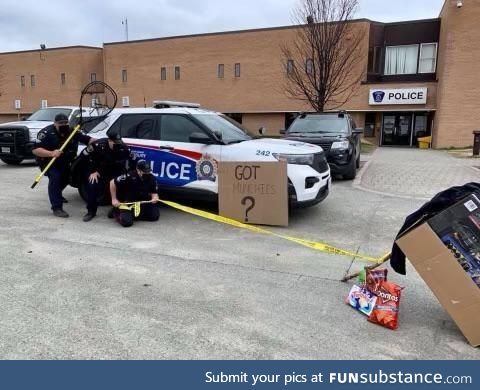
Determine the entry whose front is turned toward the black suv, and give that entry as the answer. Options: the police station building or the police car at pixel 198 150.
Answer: the police station building

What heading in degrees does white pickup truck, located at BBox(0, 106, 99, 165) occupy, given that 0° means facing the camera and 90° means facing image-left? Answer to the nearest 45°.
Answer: approximately 45°

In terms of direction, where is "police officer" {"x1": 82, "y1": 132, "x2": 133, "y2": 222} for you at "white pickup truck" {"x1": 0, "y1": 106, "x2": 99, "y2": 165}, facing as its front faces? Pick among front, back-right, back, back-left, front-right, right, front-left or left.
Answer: front-left

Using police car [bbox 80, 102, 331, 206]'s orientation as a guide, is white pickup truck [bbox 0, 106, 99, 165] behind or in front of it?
behind

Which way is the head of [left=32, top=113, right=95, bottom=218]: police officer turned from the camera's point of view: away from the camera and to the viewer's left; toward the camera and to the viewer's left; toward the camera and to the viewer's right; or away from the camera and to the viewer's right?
toward the camera and to the viewer's right

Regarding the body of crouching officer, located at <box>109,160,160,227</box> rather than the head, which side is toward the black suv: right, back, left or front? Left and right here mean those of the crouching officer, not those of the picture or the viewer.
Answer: left

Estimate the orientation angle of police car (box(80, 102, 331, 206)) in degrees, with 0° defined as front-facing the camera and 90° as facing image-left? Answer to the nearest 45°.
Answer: approximately 315°

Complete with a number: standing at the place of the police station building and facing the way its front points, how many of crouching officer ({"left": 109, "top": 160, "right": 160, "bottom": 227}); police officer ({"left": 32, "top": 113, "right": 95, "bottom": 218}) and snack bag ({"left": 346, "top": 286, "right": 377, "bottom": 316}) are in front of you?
3

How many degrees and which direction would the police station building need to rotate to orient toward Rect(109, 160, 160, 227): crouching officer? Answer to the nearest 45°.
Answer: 0° — it already faces them

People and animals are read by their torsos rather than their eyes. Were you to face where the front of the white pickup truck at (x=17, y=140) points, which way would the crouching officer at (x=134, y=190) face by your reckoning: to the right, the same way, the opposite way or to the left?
to the left

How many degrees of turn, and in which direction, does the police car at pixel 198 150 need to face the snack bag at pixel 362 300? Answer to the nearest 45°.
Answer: approximately 45° to its right
